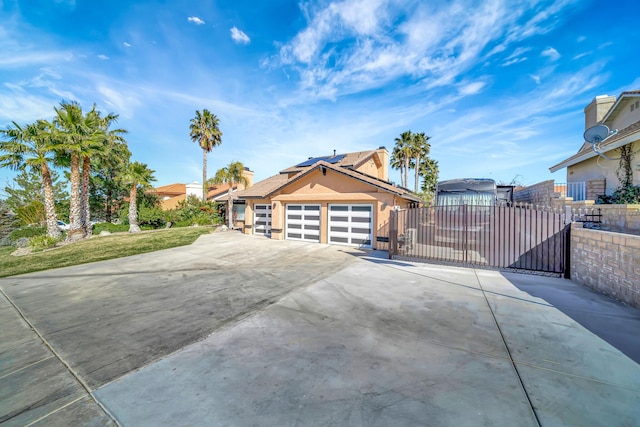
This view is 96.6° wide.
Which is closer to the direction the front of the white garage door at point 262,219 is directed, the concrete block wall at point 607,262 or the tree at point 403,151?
the concrete block wall

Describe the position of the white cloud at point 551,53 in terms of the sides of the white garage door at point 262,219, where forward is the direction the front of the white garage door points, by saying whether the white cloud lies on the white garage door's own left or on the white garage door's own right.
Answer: on the white garage door's own left

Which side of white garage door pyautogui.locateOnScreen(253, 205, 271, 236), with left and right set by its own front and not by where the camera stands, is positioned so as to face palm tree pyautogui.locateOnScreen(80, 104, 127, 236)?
right

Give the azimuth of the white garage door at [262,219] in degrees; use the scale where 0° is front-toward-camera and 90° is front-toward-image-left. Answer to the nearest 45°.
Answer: approximately 0°

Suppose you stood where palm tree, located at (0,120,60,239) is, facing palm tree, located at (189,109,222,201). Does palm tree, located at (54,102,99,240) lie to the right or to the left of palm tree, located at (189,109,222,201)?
right

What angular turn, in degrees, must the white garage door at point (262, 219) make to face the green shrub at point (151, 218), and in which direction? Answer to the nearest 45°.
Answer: approximately 135° to its right

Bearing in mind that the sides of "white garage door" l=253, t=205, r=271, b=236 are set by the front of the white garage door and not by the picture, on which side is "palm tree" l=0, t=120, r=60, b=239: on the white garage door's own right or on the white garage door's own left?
on the white garage door's own right

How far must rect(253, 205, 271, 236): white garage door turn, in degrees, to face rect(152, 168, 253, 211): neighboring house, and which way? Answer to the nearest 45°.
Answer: approximately 135° to its right

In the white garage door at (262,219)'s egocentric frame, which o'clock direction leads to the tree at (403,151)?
The tree is roughly at 8 o'clock from the white garage door.

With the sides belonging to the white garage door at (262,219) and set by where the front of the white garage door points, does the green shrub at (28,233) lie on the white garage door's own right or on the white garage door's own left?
on the white garage door's own right
